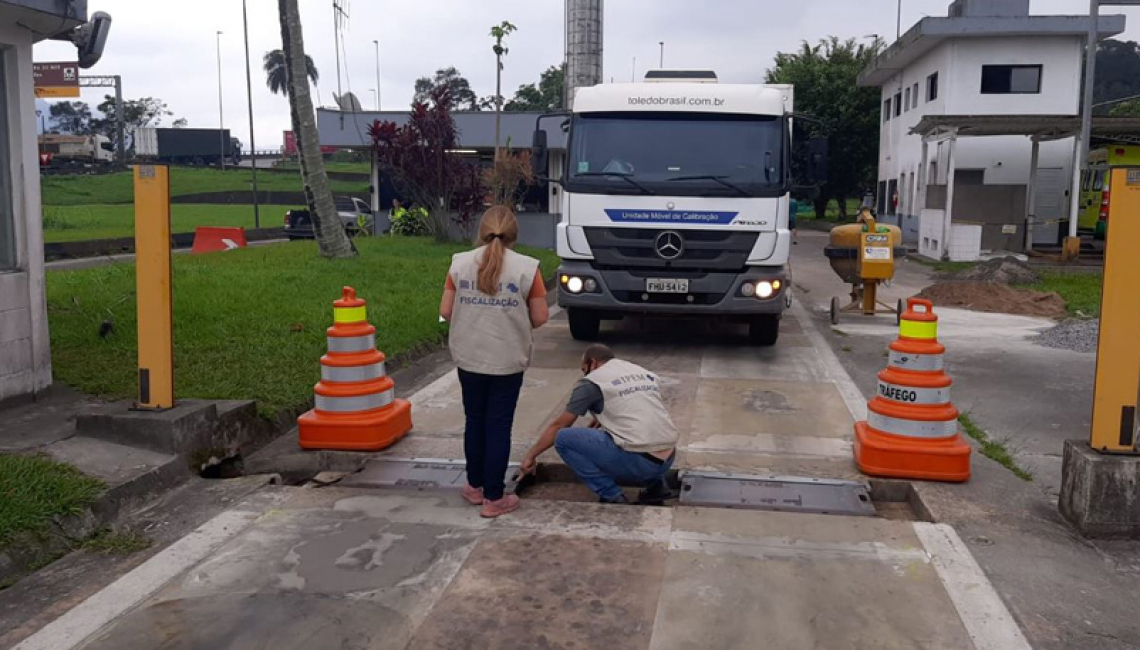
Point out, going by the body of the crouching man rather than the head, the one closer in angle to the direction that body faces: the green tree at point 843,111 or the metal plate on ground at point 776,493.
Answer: the green tree

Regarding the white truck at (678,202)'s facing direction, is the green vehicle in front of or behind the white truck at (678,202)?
behind

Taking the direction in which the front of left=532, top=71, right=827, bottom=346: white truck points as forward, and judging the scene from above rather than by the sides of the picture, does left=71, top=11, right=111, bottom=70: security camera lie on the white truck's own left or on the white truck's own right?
on the white truck's own right

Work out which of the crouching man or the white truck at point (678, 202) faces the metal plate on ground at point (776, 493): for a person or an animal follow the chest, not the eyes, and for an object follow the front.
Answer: the white truck

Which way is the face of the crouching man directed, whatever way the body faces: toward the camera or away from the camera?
away from the camera

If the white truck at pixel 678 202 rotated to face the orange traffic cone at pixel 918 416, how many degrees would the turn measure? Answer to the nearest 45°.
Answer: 0° — it already faces it

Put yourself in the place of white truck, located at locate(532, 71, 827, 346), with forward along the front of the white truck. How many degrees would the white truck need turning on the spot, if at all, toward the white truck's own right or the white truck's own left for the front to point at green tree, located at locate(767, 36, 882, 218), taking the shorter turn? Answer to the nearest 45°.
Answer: approximately 180°

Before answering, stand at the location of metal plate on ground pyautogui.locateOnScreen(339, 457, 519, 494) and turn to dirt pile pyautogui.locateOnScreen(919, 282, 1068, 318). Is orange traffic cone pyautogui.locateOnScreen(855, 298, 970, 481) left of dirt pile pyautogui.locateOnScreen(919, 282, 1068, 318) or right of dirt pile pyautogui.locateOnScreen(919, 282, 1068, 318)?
right

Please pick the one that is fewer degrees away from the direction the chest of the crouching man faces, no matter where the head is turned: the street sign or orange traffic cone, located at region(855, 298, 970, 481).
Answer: the street sign

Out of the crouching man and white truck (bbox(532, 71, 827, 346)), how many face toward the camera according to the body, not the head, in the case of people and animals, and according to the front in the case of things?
1

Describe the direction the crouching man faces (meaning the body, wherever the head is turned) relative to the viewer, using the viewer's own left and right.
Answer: facing away from the viewer and to the left of the viewer

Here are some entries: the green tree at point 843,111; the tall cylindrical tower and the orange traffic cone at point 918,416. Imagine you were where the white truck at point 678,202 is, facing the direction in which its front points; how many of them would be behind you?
2
